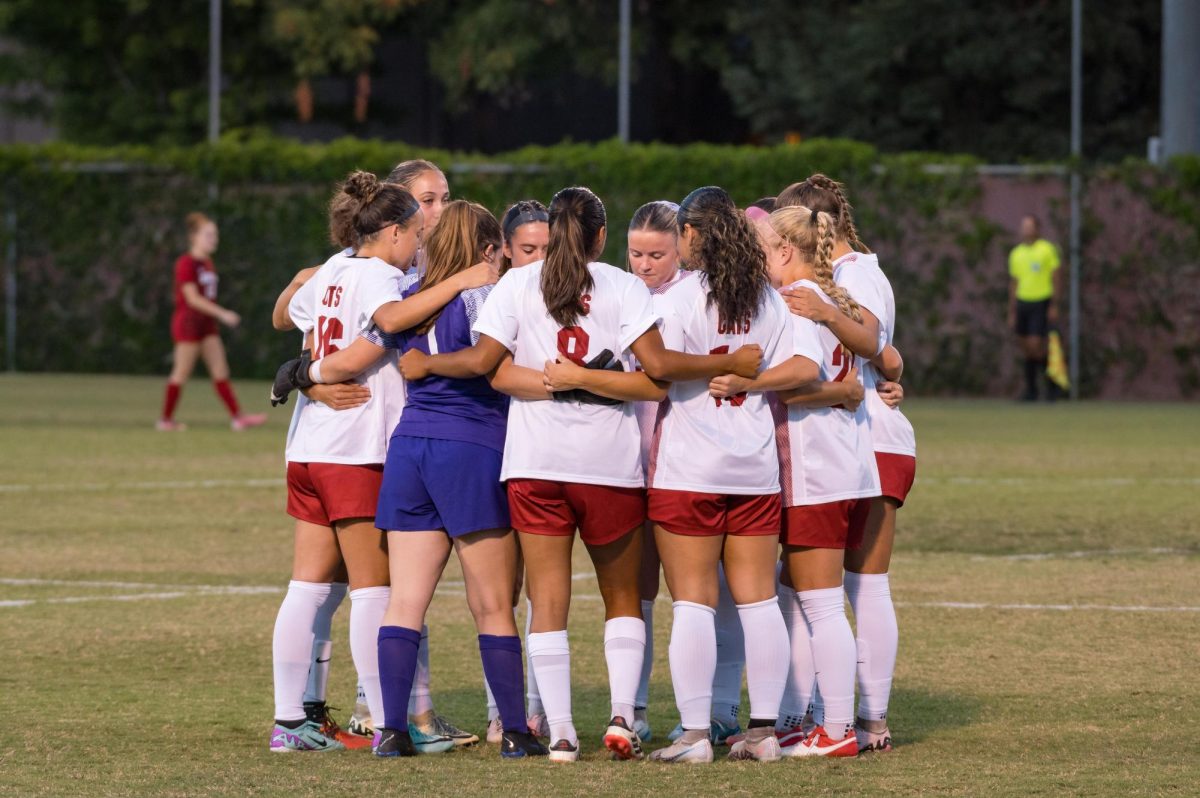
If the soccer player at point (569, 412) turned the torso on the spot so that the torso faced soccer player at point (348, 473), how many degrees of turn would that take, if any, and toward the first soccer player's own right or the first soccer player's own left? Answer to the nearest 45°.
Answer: approximately 45° to the first soccer player's own left

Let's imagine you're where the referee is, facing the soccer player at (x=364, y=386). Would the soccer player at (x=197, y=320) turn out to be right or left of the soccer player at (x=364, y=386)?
right

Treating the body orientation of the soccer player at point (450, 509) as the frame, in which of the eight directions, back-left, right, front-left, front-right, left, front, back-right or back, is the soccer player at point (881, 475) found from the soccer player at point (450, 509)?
front-right

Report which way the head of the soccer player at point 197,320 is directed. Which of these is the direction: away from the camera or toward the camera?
toward the camera

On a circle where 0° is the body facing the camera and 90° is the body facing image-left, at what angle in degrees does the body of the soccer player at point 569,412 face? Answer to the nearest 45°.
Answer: approximately 180°

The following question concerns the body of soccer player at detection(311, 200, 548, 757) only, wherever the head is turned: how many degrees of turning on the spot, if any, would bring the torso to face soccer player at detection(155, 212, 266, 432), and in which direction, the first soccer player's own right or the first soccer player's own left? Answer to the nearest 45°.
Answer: approximately 45° to the first soccer player's own left

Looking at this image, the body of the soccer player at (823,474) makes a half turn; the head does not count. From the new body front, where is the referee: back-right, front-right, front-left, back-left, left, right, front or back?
back-left

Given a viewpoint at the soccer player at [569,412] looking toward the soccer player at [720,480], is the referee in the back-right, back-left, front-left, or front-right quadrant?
front-left

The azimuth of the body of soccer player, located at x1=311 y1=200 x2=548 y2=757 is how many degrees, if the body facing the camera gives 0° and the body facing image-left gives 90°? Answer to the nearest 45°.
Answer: approximately 225°
